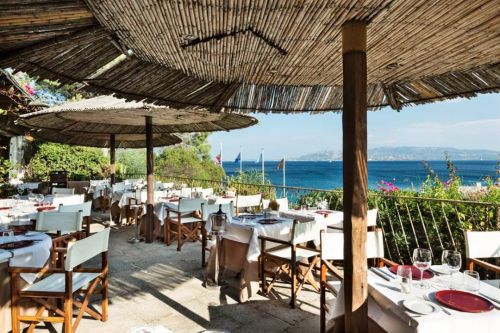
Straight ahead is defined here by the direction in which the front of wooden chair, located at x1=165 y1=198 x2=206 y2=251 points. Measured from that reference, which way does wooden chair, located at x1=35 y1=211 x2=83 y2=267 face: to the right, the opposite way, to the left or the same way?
to the left

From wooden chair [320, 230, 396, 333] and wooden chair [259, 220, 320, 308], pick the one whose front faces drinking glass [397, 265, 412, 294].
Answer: wooden chair [320, 230, 396, 333]

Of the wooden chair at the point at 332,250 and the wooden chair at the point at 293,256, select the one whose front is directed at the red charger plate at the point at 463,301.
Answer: the wooden chair at the point at 332,250

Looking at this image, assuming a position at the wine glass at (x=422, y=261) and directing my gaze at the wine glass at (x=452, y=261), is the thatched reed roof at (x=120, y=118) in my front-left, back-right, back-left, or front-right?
back-left

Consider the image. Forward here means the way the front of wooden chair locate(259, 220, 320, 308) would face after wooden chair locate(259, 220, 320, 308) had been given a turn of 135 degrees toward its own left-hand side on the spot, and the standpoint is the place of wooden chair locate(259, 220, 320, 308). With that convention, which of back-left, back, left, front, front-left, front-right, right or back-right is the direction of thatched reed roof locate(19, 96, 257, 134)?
back-right

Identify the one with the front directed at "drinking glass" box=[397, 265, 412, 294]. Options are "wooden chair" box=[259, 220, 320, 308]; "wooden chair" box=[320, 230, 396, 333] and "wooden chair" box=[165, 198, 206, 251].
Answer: "wooden chair" box=[320, 230, 396, 333]

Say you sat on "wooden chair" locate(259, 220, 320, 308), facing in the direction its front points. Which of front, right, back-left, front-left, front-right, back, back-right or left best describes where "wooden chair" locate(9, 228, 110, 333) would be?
left
